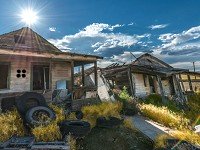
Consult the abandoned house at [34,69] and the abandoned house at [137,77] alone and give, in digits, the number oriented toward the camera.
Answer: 2

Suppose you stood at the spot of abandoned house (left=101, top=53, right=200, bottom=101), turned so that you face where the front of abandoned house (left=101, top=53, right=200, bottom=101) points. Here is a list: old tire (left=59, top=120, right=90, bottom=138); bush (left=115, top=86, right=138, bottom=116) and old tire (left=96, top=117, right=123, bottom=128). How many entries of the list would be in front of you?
3

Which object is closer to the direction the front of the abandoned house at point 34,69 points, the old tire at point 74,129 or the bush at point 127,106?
the old tire

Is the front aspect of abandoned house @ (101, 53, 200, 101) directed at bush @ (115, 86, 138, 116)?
yes

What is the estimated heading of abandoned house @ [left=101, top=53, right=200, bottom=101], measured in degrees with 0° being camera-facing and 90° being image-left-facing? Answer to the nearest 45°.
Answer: approximately 0°
